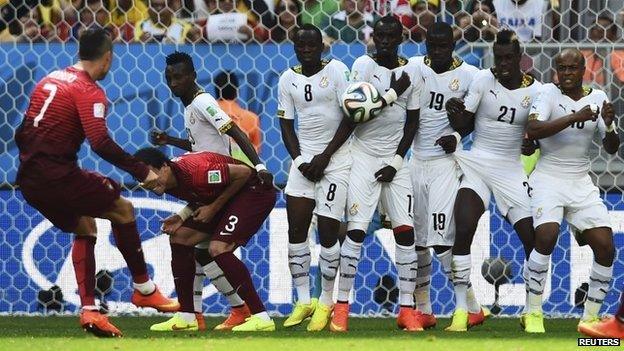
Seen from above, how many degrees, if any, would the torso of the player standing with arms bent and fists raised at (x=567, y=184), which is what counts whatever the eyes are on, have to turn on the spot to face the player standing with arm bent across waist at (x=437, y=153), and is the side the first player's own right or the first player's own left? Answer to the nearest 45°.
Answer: approximately 90° to the first player's own right

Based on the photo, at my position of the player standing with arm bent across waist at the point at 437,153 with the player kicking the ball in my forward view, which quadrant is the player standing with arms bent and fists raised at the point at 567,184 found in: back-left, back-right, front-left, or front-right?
back-left

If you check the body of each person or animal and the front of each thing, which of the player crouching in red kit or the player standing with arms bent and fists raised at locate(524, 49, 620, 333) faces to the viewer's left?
the player crouching in red kit

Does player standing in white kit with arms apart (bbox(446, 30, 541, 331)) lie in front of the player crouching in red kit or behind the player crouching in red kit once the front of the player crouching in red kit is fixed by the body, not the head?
behind

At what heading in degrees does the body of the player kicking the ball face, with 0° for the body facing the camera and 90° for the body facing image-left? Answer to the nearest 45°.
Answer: approximately 225°

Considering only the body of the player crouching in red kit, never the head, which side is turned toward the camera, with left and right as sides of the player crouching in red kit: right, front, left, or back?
left

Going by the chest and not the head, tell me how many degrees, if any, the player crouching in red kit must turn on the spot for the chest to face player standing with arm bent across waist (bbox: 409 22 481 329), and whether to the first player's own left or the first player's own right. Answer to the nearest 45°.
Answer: approximately 180°

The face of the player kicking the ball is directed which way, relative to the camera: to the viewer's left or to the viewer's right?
to the viewer's right
